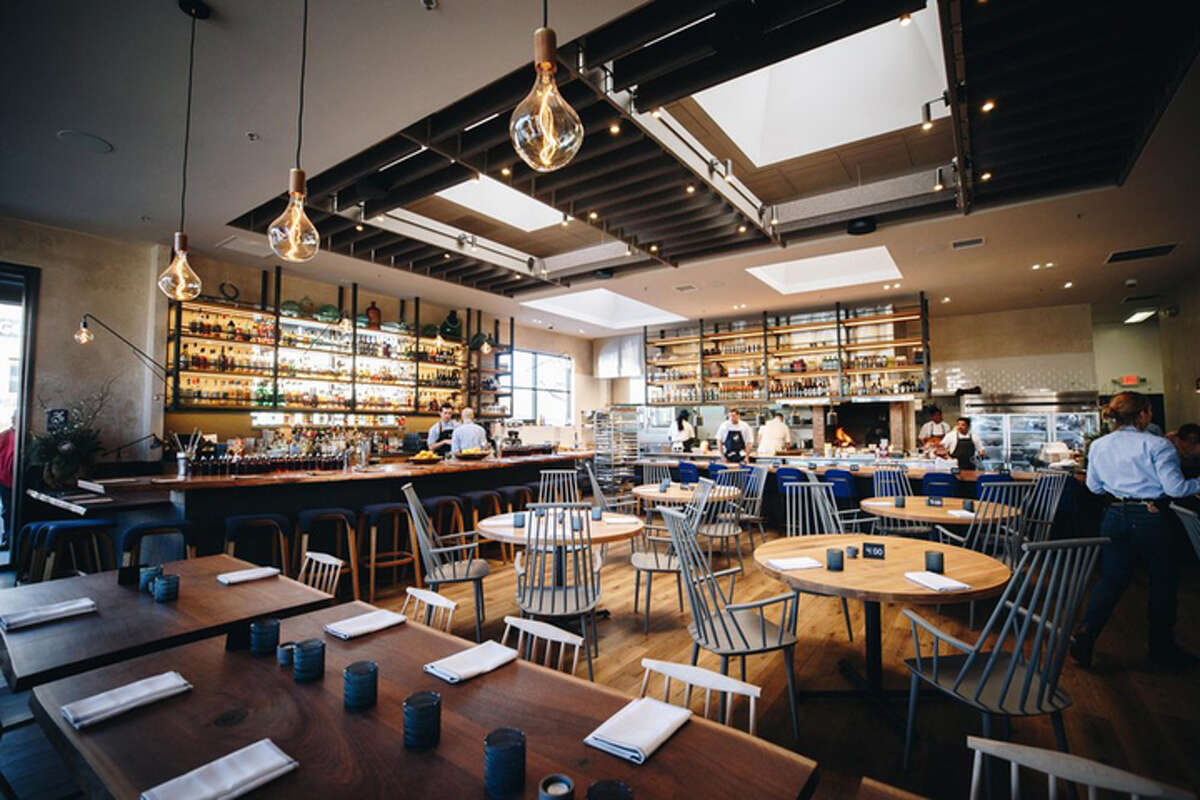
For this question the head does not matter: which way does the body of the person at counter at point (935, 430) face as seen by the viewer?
toward the camera

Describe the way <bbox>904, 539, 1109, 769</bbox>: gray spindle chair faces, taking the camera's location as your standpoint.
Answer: facing away from the viewer and to the left of the viewer

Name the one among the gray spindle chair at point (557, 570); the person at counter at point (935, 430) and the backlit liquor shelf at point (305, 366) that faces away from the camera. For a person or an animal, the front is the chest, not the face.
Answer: the gray spindle chair

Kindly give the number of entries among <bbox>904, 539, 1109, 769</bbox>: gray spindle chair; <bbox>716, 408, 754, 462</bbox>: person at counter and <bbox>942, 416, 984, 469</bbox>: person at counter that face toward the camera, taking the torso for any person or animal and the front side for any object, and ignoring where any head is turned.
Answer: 2

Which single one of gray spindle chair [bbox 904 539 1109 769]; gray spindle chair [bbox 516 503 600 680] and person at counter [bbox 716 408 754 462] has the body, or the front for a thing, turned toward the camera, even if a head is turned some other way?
the person at counter

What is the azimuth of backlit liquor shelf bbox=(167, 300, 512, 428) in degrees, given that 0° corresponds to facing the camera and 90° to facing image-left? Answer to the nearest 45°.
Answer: approximately 315°

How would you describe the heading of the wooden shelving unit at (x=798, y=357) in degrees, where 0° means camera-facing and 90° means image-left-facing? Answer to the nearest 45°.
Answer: approximately 45°

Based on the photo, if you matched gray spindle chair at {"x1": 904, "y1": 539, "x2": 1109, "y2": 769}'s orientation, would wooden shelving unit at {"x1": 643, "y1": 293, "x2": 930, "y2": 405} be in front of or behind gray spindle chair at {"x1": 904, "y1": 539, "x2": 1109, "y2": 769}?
in front

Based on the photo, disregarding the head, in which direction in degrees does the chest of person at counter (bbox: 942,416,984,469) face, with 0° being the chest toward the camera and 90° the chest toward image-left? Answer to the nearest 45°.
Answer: approximately 0°

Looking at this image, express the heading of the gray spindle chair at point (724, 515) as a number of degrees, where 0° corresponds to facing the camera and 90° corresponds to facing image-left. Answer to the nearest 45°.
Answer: approximately 135°
